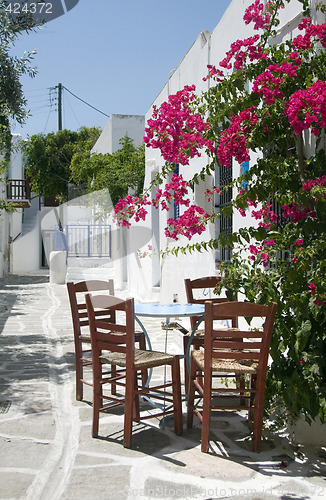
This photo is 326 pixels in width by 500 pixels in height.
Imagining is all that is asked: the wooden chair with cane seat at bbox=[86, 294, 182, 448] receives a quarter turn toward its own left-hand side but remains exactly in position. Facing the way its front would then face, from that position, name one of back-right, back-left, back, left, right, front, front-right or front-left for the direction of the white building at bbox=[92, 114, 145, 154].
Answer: front-right

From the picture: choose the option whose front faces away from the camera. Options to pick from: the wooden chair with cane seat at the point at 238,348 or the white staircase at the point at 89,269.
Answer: the wooden chair with cane seat

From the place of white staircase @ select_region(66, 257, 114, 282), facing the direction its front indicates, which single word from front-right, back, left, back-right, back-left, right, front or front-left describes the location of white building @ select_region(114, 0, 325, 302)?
front

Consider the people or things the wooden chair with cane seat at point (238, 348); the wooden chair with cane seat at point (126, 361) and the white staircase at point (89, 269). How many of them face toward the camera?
1

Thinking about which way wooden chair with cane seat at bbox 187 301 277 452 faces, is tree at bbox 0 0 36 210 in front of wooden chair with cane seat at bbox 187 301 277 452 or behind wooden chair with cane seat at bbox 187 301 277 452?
in front

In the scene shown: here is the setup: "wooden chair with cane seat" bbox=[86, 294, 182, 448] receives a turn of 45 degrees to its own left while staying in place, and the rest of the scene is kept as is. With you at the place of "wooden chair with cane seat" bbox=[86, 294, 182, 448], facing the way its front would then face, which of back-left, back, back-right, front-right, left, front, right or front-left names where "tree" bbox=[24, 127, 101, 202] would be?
front

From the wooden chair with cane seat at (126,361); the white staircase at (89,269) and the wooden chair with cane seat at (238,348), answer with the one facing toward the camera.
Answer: the white staircase

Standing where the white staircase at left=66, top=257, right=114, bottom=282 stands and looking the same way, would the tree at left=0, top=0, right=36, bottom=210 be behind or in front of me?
in front

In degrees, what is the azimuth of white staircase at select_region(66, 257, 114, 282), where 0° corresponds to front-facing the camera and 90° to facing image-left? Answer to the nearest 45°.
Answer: approximately 0°

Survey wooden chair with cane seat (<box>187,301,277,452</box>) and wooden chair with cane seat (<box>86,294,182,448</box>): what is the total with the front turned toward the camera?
0

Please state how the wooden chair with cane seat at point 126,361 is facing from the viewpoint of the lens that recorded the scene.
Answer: facing away from the viewer and to the right of the viewer

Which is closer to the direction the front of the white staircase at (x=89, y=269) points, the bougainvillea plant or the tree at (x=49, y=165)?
the bougainvillea plant

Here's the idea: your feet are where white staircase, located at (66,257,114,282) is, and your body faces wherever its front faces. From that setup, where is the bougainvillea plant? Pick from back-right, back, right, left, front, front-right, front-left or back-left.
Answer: front

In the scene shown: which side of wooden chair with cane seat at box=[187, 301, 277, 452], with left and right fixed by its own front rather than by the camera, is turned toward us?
back
